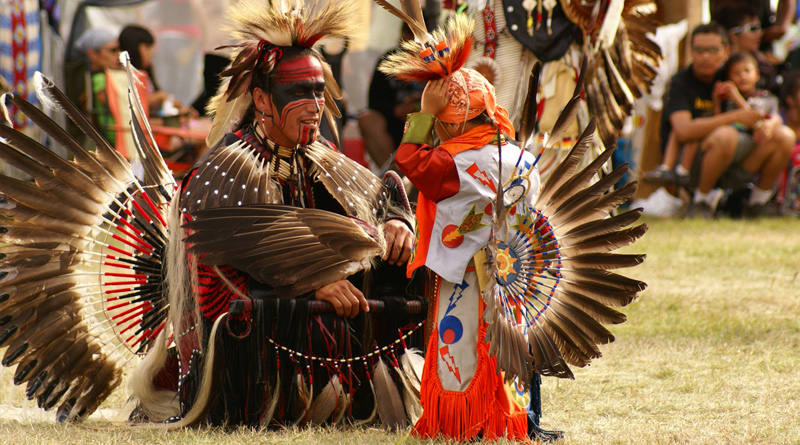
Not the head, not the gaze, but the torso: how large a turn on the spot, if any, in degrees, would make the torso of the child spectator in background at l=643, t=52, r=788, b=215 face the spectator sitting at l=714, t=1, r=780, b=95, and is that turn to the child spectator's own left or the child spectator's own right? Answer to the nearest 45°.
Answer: approximately 135° to the child spectator's own right

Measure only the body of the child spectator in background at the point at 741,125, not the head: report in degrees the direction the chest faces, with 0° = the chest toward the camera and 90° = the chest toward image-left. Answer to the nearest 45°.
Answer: approximately 45°
